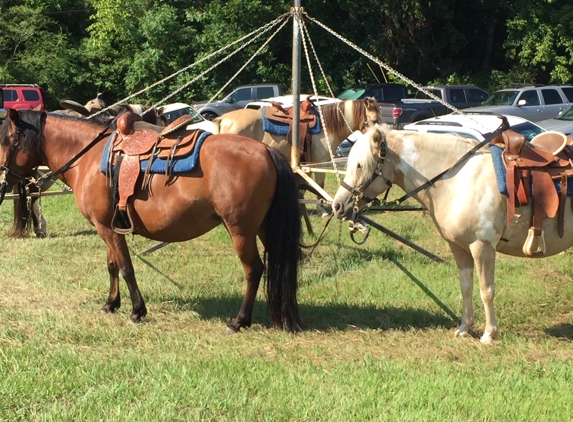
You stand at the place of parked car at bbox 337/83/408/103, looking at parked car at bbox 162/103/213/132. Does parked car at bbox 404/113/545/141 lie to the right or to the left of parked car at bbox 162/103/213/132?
left

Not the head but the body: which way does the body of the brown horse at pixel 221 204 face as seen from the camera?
to the viewer's left

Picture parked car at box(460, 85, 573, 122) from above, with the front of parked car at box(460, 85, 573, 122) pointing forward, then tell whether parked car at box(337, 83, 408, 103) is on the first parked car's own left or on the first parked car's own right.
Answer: on the first parked car's own right

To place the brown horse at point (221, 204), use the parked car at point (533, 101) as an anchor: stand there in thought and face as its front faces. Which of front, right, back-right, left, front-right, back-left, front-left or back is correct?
front-left
